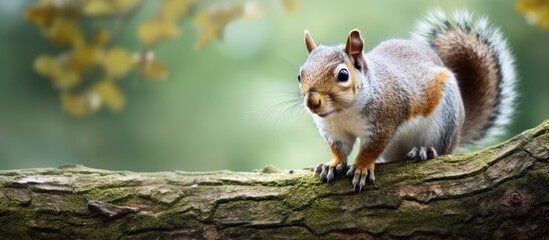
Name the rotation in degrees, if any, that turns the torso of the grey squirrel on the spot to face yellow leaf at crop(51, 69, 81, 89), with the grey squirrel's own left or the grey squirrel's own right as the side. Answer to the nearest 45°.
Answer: approximately 45° to the grey squirrel's own right

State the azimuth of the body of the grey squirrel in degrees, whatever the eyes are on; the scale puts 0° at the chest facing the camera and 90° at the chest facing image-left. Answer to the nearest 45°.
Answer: approximately 45°
